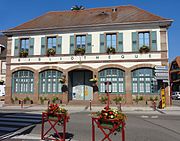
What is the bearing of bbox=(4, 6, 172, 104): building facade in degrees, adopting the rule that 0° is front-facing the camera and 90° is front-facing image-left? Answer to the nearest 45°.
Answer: approximately 0°

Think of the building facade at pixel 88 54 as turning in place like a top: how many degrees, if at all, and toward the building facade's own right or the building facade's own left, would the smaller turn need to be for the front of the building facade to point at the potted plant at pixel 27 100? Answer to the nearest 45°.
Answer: approximately 90° to the building facade's own right

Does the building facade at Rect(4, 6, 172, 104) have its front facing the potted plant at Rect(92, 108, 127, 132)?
yes
